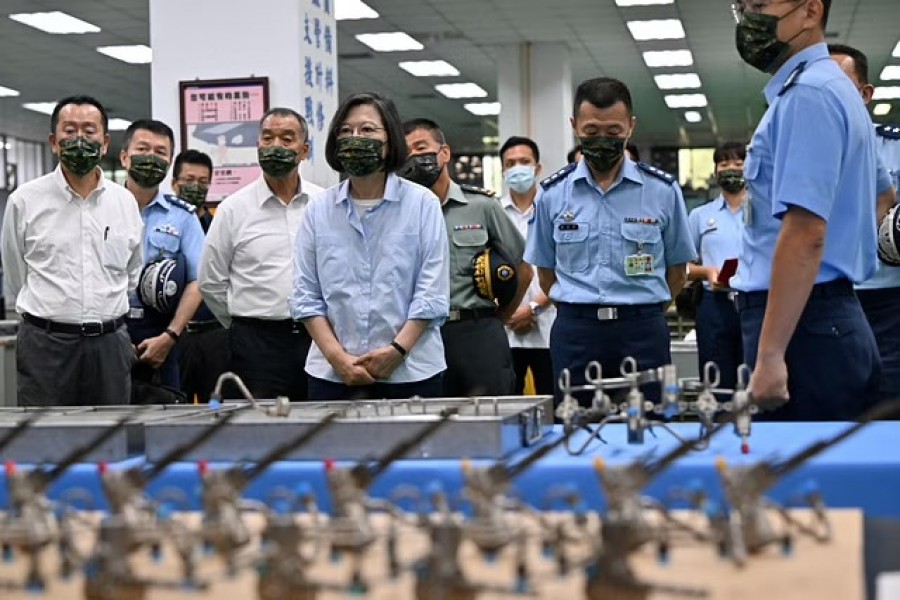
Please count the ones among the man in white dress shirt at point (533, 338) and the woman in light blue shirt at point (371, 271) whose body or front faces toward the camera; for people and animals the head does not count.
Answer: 2

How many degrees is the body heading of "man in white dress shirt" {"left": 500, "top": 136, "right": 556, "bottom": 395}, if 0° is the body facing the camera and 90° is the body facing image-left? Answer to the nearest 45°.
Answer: approximately 0°

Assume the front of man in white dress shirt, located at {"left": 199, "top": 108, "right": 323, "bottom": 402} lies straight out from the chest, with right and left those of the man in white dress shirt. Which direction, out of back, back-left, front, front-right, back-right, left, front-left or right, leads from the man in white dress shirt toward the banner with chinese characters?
back-left

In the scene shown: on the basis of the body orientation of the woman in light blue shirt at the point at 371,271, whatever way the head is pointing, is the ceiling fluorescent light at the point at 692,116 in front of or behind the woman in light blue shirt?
behind

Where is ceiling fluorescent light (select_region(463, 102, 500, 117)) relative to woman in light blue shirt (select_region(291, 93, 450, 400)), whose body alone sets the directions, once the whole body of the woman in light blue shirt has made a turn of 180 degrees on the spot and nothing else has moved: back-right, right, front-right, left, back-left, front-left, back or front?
front

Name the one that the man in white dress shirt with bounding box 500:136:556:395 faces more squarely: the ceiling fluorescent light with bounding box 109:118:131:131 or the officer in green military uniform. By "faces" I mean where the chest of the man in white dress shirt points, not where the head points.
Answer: the officer in green military uniform
